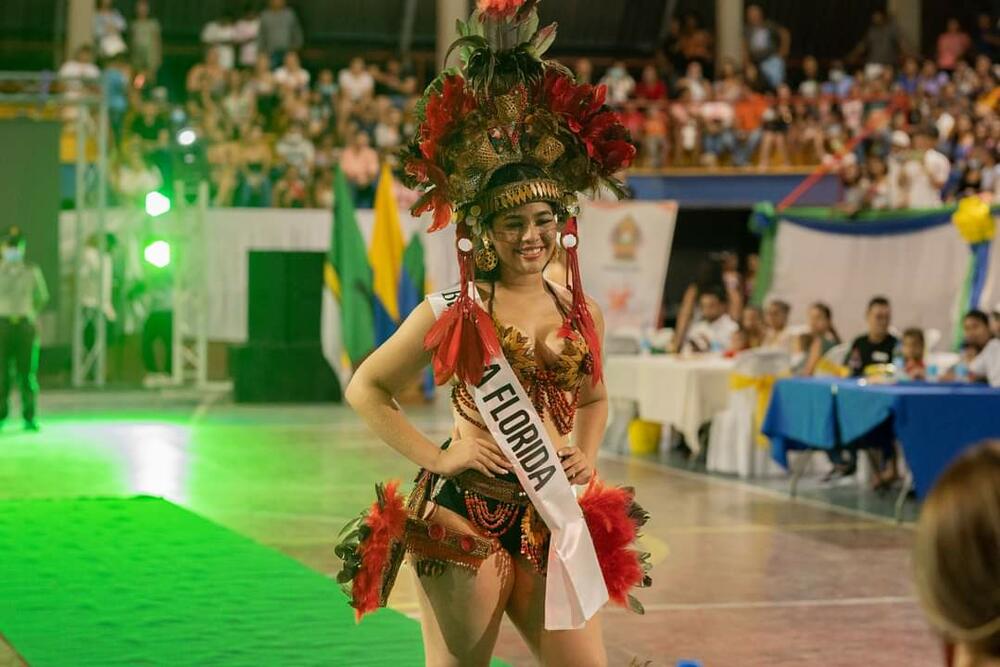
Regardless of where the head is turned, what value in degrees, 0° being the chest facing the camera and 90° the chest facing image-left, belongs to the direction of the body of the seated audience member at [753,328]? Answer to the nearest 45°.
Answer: approximately 45°

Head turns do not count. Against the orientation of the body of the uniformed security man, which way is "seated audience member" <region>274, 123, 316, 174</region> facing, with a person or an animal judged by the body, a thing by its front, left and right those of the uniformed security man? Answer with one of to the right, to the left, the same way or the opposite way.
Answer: the same way

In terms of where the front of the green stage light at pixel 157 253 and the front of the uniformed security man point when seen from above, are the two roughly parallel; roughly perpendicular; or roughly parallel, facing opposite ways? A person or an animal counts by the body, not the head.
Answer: roughly parallel

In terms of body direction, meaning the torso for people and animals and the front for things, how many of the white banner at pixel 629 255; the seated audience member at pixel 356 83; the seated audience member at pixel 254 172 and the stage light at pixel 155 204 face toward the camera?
4

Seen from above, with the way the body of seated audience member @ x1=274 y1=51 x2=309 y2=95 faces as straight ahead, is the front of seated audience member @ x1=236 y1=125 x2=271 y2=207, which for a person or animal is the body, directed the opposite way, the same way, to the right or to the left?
the same way

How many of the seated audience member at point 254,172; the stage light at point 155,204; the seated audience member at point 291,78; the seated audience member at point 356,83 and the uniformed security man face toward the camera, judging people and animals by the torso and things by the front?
5

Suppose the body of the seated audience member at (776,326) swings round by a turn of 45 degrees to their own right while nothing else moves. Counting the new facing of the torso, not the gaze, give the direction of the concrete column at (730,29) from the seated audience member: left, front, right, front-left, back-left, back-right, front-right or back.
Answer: right

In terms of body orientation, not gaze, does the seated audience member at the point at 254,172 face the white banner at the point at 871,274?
no

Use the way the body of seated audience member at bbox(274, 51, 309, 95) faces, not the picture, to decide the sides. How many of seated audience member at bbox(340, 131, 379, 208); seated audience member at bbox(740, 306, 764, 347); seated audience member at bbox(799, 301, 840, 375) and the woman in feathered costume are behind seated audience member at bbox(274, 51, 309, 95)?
0

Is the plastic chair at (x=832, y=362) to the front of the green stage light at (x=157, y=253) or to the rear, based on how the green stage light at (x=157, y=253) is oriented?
to the front

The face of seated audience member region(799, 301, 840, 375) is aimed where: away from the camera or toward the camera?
toward the camera

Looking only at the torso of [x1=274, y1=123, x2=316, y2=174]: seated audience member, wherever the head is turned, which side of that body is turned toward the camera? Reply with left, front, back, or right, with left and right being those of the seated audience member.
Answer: front

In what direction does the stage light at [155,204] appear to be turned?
toward the camera

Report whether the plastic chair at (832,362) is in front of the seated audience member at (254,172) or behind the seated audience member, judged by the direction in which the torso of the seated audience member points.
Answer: in front

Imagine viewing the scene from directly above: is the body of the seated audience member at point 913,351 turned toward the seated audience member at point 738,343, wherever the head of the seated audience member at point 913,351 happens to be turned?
no

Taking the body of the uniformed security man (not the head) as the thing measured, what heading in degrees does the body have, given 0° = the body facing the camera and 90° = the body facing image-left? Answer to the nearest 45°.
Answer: approximately 0°

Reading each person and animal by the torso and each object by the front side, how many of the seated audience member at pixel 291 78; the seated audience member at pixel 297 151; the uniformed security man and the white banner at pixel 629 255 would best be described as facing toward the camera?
4

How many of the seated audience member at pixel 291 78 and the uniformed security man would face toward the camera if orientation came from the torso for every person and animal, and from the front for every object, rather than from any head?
2

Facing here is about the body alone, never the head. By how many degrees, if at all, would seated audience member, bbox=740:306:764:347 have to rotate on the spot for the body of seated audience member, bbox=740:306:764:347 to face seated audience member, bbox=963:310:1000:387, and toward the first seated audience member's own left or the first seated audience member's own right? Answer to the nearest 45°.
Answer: approximately 90° to the first seated audience member's own left
